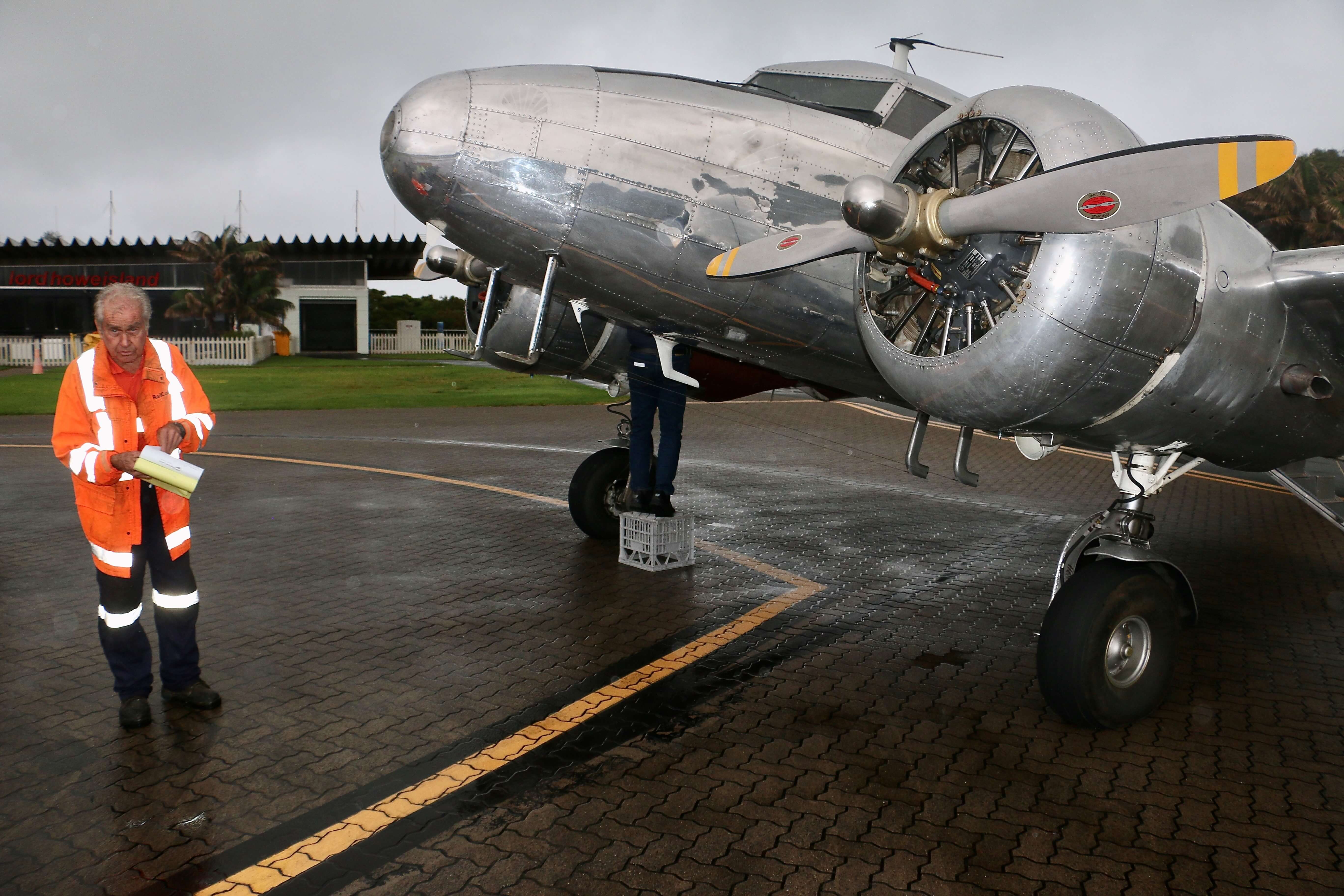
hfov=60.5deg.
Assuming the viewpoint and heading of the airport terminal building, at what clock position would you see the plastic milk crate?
The plastic milk crate is roughly at 12 o'clock from the airport terminal building.

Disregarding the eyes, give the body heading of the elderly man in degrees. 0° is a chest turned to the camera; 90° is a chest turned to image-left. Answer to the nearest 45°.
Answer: approximately 0°

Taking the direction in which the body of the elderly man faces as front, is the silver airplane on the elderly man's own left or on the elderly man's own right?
on the elderly man's own left

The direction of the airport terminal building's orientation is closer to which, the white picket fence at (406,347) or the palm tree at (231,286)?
the palm tree

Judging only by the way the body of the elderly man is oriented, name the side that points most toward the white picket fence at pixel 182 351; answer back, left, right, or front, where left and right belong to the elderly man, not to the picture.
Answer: back

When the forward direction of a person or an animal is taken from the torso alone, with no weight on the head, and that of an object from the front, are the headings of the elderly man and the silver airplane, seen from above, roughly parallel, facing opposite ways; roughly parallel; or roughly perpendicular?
roughly perpendicular

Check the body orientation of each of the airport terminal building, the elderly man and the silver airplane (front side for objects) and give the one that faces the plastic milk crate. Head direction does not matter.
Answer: the airport terminal building

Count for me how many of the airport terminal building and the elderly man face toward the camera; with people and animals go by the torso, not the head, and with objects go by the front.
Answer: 2

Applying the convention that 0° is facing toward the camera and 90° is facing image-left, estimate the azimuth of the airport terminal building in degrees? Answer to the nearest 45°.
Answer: approximately 0°

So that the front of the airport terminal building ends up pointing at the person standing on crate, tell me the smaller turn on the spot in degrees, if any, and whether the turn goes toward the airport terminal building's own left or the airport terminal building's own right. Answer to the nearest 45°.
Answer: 0° — it already faces them

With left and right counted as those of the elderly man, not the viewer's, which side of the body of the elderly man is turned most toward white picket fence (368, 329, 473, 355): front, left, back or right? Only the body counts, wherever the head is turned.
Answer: back
